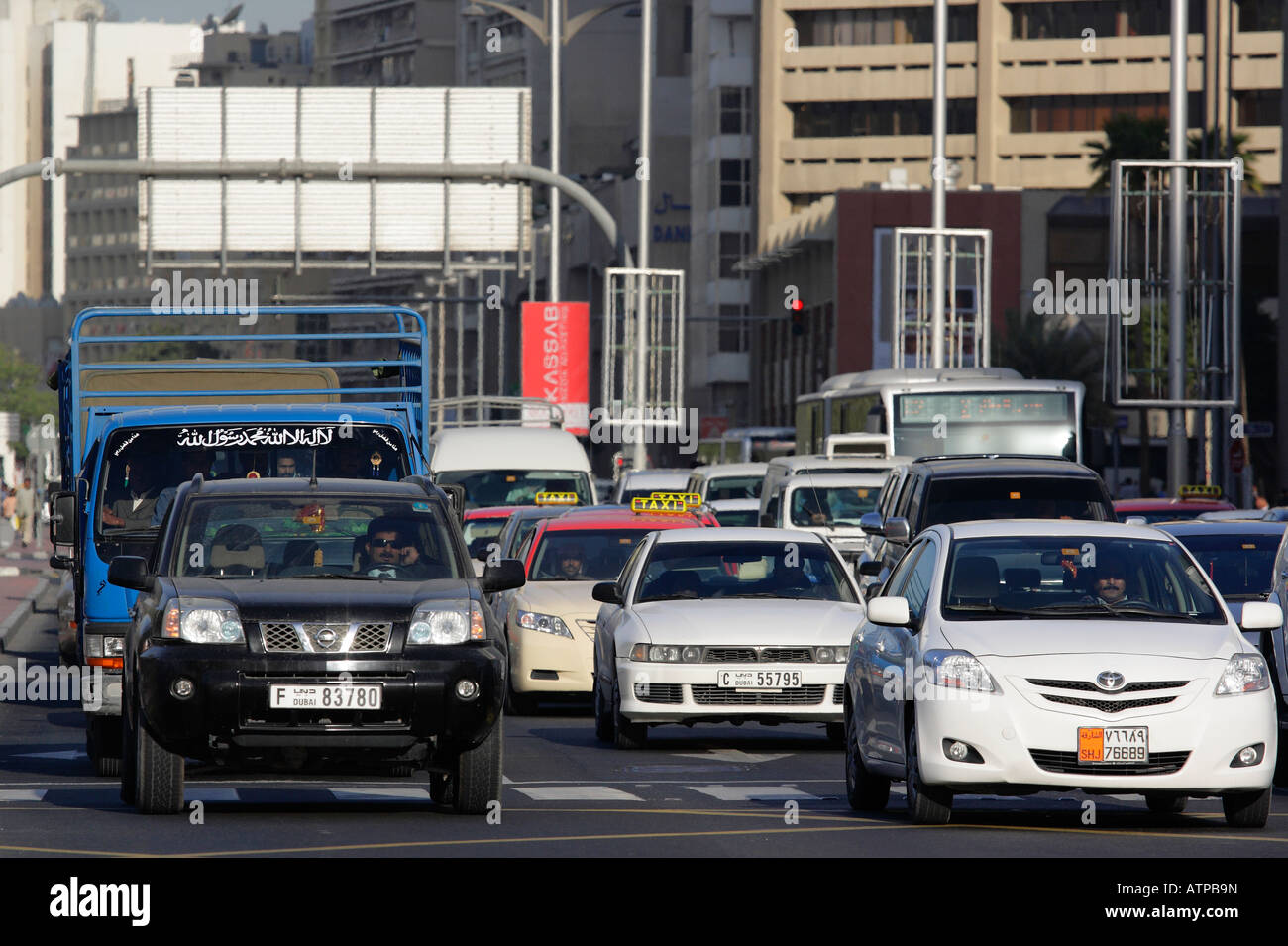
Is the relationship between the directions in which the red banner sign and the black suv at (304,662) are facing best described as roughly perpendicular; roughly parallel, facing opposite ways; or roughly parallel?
roughly parallel

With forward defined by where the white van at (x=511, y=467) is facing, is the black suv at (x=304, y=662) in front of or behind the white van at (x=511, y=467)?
in front

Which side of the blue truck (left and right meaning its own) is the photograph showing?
front

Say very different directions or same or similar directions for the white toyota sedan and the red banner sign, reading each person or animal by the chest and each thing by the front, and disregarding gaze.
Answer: same or similar directions

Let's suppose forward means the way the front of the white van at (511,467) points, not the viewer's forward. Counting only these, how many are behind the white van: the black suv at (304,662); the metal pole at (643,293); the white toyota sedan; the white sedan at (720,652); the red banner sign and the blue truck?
2

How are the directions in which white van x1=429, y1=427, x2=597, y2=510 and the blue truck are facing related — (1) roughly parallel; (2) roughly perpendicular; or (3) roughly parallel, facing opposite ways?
roughly parallel

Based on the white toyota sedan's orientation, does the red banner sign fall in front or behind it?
behind

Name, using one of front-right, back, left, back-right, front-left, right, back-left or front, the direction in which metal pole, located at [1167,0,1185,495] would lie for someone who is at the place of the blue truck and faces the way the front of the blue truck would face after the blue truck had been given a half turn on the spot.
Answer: front-right

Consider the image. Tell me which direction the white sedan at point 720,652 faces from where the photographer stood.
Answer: facing the viewer

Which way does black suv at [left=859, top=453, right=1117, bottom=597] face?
toward the camera

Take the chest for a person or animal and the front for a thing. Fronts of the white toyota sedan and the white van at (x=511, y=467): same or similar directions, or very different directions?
same or similar directions

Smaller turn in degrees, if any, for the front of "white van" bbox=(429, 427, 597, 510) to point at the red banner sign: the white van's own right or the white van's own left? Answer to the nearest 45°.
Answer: approximately 180°
